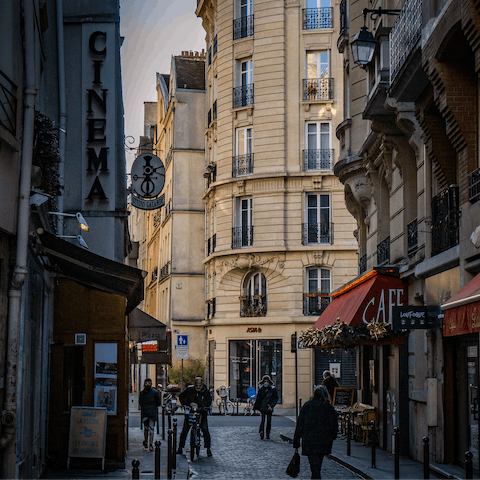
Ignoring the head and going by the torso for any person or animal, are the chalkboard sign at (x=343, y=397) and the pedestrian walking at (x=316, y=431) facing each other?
yes

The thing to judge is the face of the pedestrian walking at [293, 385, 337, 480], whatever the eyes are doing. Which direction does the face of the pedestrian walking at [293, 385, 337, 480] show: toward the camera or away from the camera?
away from the camera

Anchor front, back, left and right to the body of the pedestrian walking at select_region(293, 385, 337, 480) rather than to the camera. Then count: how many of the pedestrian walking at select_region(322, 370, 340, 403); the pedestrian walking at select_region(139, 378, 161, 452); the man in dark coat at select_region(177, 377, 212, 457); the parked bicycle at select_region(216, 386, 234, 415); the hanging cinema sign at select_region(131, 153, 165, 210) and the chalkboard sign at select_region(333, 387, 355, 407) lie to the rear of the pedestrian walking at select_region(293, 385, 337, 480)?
0

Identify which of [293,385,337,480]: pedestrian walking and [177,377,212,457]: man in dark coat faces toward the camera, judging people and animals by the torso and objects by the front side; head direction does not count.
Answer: the man in dark coat

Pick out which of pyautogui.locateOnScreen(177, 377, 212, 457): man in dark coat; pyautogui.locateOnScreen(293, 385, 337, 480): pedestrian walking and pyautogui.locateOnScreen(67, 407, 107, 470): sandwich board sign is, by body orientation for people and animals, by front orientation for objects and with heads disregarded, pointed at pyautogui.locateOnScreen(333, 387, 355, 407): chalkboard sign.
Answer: the pedestrian walking

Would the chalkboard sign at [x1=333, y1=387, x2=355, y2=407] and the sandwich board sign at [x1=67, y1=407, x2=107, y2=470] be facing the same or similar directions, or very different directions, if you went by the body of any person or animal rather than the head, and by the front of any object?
same or similar directions

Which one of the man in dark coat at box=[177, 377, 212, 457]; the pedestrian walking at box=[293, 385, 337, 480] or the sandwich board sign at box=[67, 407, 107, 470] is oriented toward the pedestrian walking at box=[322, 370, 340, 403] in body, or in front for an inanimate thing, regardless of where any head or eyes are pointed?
the pedestrian walking at box=[293, 385, 337, 480]

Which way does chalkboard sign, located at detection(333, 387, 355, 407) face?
toward the camera

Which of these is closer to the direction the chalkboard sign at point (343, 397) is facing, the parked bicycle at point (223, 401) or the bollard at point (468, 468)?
the bollard

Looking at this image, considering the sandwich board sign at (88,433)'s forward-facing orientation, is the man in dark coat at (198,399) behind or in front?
behind

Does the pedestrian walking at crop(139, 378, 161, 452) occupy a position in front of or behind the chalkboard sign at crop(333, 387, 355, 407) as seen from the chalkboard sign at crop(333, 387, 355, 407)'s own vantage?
in front

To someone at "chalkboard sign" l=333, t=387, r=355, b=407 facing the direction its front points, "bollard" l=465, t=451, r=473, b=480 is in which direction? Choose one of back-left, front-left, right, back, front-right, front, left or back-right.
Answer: front

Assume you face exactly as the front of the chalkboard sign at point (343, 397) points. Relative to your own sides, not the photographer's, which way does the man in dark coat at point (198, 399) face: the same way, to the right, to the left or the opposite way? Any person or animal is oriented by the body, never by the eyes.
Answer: the same way

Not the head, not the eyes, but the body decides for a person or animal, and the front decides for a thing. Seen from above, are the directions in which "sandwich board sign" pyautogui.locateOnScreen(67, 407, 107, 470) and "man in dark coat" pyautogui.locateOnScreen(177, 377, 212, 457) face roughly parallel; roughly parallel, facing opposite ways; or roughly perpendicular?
roughly parallel

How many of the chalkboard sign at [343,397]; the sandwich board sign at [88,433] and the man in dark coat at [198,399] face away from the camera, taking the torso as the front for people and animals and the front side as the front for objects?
0

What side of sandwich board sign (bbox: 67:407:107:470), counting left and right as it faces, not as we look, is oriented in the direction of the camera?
front

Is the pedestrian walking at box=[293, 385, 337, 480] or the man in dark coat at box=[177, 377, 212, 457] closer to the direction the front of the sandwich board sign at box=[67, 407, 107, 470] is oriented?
the pedestrian walking

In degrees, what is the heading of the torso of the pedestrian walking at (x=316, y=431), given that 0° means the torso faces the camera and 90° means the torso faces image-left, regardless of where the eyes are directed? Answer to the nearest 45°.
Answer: approximately 180°

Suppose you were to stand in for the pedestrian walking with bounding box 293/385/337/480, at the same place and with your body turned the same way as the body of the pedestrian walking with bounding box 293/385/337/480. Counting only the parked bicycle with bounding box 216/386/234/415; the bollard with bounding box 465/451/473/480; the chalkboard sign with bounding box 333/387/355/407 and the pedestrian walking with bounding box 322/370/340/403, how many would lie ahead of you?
3
